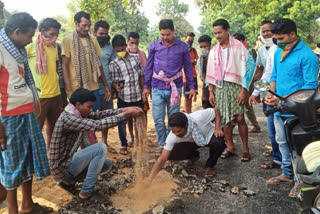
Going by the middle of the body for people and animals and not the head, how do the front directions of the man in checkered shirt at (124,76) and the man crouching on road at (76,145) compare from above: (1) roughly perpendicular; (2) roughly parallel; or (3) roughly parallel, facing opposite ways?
roughly perpendicular

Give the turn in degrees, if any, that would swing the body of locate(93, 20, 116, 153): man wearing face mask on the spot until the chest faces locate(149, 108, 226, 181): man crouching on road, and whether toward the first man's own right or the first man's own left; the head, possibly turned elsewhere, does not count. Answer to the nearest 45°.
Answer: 0° — they already face them

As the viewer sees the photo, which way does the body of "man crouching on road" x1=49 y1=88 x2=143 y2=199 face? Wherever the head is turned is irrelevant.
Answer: to the viewer's right

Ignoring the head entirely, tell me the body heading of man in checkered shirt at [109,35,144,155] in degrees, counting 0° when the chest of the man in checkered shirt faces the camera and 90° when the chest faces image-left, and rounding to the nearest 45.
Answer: approximately 0°

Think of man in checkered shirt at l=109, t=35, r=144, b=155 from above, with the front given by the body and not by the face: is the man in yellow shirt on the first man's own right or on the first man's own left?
on the first man's own right

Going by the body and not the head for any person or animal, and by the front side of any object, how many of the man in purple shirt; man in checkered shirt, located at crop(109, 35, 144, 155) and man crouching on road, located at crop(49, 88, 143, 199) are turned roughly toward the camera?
2

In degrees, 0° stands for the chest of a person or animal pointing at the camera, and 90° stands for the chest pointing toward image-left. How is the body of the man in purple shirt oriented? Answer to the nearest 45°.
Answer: approximately 0°

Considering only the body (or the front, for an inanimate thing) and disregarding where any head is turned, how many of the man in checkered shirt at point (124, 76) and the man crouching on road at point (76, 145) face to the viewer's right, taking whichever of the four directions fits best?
1

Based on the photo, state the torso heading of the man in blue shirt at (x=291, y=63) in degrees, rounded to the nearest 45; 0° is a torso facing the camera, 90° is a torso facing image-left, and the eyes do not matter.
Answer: approximately 45°

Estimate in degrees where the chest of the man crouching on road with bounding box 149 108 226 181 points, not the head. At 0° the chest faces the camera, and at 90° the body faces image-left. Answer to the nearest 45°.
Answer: approximately 45°

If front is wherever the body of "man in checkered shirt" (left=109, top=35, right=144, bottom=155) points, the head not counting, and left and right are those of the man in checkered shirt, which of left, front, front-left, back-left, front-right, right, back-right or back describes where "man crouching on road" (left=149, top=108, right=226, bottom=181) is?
front-left

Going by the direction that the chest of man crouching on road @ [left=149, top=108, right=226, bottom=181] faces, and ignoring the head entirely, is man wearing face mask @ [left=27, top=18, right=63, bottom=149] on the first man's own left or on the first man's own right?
on the first man's own right
